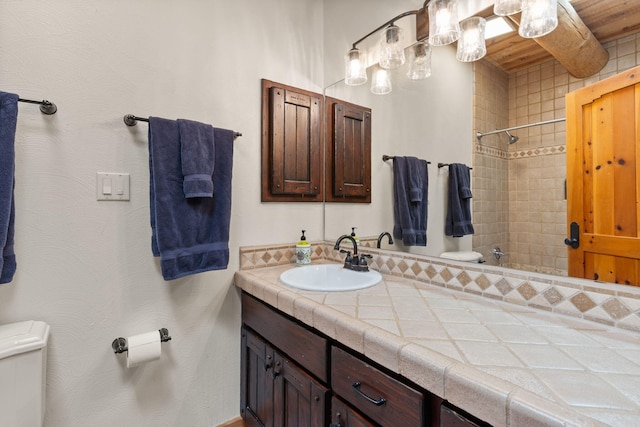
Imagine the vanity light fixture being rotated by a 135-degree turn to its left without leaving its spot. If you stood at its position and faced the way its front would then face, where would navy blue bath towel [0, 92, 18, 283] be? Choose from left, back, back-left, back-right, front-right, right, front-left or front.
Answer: back-right

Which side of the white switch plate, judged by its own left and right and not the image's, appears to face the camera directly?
front

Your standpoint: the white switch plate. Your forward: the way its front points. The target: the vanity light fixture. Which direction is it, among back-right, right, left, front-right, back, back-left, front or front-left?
front-left

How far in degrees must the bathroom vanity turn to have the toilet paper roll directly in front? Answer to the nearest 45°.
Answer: approximately 45° to its right

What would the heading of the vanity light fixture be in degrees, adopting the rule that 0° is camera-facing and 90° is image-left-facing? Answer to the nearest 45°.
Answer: approximately 45°

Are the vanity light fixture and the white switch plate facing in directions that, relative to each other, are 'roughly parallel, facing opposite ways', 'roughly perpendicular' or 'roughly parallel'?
roughly perpendicular

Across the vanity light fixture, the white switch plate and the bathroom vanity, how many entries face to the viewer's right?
0

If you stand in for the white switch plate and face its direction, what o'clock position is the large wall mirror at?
The large wall mirror is roughly at 10 o'clock from the white switch plate.

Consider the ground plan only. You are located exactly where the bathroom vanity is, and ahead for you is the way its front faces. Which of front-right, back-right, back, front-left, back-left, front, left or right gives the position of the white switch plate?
front-right

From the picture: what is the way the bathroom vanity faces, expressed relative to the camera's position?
facing the viewer and to the left of the viewer

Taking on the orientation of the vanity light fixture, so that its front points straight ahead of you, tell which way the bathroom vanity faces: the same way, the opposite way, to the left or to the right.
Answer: the same way
